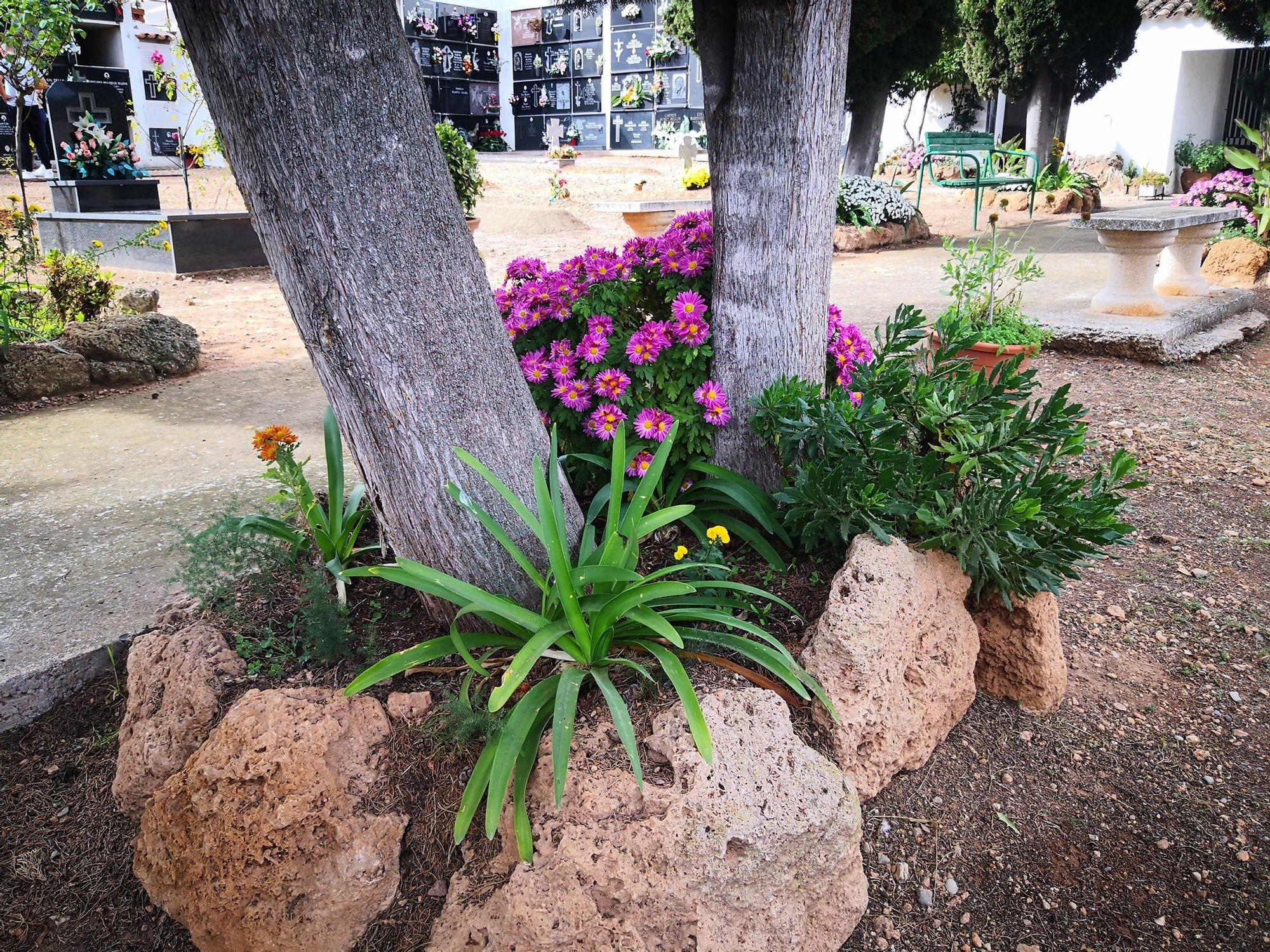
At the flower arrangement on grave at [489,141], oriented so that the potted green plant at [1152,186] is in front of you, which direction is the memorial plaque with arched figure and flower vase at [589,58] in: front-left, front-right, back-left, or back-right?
front-left

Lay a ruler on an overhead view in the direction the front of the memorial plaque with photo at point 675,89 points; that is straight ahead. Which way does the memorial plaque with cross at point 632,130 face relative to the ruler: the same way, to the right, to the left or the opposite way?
the same way

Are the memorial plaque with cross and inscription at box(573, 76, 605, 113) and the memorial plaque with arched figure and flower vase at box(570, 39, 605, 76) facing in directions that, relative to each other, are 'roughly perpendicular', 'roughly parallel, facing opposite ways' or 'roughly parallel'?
roughly parallel

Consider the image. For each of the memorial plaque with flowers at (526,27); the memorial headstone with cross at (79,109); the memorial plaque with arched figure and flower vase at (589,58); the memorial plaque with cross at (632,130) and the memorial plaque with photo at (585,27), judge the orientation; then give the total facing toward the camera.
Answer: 5

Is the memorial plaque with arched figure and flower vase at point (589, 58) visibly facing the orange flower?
yes

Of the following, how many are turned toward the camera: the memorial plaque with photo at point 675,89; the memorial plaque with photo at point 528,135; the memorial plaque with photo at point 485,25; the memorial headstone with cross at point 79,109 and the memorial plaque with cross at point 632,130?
5

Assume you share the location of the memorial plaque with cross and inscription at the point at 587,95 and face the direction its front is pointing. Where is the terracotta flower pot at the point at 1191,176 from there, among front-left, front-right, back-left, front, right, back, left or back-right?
front-left

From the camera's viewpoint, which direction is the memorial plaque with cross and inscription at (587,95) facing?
toward the camera

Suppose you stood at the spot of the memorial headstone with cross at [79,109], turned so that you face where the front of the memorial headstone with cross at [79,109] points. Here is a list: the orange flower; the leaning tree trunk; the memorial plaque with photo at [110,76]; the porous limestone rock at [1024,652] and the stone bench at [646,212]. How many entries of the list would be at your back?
1

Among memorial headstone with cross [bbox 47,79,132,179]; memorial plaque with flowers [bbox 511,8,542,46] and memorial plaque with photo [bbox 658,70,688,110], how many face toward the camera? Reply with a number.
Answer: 3

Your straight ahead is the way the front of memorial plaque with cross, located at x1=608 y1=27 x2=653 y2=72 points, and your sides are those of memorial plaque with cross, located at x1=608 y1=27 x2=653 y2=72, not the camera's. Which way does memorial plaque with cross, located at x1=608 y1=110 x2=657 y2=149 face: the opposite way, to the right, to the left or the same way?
the same way

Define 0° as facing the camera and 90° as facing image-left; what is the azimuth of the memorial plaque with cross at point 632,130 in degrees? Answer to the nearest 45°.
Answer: approximately 0°

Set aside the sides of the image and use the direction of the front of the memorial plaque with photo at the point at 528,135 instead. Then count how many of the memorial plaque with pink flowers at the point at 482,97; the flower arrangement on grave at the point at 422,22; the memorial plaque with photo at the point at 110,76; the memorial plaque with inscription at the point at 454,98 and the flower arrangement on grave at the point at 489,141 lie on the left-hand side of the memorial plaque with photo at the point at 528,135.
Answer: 0

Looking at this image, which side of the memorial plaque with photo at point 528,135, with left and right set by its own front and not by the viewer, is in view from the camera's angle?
front

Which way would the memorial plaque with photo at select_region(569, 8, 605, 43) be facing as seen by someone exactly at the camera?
facing the viewer

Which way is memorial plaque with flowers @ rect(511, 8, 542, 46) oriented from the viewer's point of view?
toward the camera

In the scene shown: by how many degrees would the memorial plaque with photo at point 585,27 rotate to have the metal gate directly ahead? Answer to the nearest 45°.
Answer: approximately 45° to its left
